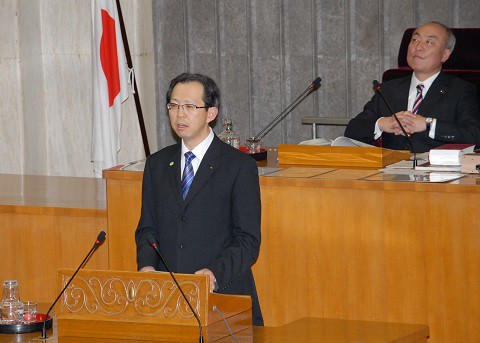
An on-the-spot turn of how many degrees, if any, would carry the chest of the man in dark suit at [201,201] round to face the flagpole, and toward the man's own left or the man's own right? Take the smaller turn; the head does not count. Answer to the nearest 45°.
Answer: approximately 135° to the man's own right

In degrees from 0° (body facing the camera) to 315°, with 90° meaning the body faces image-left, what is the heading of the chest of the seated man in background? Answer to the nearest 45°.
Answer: approximately 45°

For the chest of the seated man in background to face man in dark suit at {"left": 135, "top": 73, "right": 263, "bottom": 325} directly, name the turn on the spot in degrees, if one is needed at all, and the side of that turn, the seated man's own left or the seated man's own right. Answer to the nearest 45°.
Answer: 0° — they already face them

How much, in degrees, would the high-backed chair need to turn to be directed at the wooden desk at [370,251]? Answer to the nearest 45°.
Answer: approximately 45° to its left

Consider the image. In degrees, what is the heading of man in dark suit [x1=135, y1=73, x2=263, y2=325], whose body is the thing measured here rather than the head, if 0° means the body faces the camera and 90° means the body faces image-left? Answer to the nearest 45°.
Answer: approximately 45°
